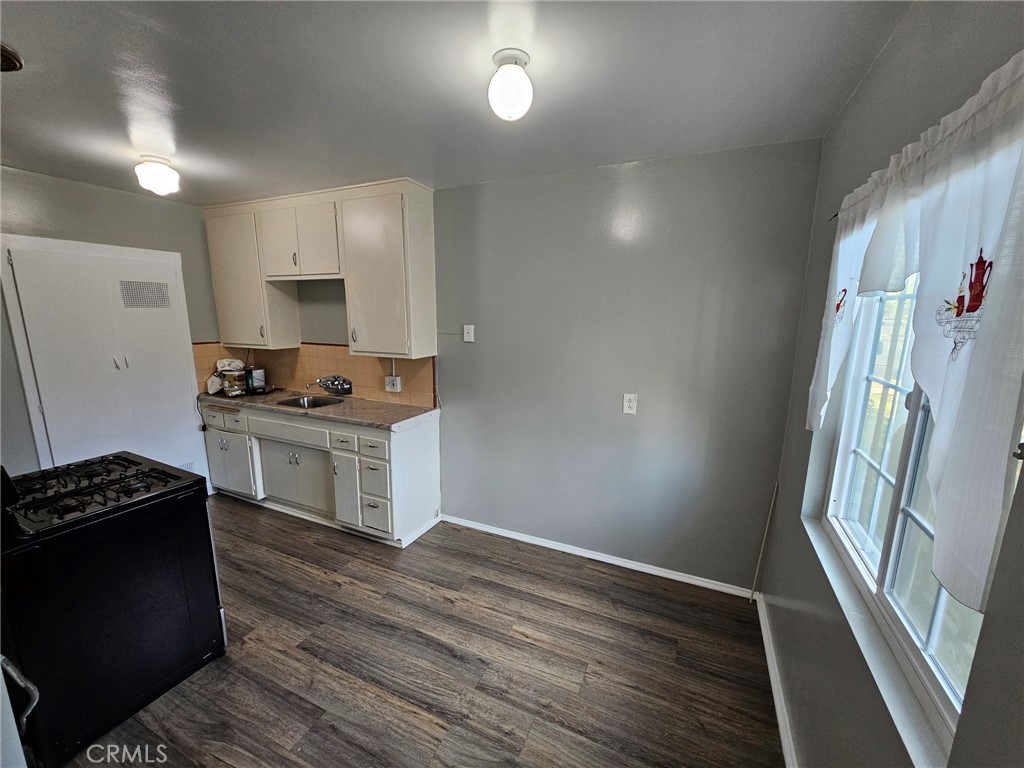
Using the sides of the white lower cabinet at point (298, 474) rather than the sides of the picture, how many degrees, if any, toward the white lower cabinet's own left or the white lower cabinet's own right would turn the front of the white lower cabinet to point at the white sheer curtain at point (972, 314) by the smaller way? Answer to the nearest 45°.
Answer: approximately 45° to the white lower cabinet's own left

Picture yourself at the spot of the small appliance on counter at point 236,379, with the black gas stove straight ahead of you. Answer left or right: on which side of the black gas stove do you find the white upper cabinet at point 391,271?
left

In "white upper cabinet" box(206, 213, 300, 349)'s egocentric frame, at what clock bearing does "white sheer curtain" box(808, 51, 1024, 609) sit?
The white sheer curtain is roughly at 10 o'clock from the white upper cabinet.

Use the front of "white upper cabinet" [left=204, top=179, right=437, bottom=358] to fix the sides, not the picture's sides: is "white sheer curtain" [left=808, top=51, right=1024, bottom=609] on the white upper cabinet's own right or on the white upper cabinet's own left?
on the white upper cabinet's own left

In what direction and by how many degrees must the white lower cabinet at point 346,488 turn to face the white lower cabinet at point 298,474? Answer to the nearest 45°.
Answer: approximately 90° to its right

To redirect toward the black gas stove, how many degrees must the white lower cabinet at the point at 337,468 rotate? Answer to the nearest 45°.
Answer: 0° — it already faces it
